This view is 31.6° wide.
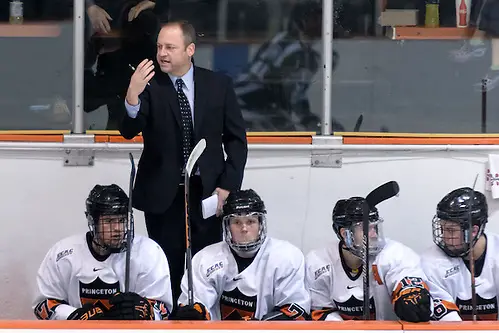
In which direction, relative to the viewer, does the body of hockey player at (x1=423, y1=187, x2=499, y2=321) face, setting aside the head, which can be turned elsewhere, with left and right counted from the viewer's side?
facing the viewer

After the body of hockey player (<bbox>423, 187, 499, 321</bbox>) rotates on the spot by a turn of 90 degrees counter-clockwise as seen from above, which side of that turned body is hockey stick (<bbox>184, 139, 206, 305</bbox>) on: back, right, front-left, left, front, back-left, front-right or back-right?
back-right

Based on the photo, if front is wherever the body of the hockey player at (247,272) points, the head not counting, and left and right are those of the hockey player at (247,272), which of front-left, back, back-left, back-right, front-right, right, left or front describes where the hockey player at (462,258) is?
left

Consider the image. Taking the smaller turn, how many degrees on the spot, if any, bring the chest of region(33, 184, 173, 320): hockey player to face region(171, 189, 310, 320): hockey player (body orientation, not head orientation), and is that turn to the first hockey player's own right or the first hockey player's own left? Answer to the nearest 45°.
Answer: approximately 90° to the first hockey player's own left

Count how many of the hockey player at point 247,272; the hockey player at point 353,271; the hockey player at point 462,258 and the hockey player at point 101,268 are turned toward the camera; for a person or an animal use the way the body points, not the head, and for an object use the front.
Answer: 4

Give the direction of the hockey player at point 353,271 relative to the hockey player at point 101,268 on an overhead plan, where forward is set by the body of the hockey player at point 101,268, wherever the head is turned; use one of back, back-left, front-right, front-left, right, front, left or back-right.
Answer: left

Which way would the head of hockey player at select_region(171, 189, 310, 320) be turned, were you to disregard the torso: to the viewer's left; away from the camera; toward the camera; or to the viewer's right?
toward the camera

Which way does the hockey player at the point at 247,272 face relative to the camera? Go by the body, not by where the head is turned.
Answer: toward the camera

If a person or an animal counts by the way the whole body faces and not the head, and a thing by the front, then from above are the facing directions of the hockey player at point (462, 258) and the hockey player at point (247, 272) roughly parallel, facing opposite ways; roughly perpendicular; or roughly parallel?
roughly parallel

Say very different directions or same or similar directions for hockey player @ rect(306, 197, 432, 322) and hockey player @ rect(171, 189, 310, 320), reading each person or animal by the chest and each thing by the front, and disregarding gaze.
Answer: same or similar directions

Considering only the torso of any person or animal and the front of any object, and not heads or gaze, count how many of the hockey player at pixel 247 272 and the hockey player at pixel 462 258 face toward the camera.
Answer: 2

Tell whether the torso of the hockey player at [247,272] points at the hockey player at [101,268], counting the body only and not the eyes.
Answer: no
